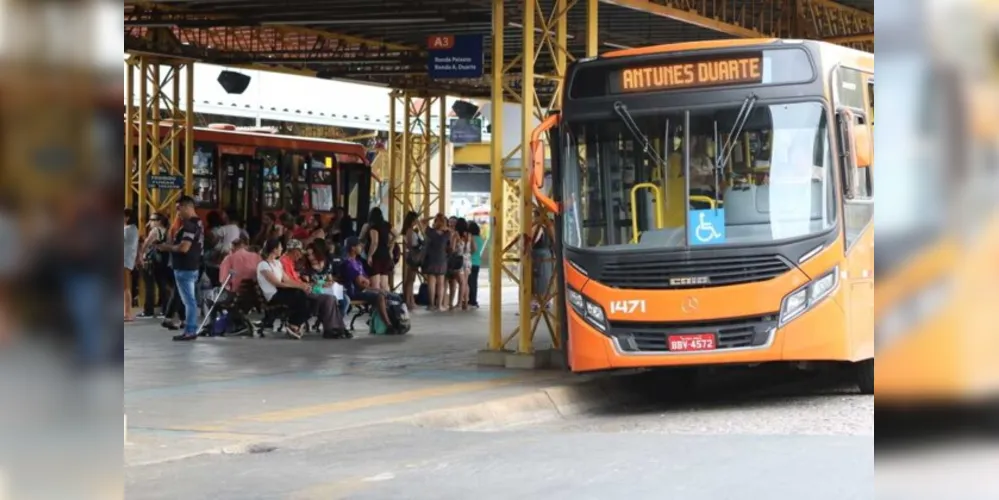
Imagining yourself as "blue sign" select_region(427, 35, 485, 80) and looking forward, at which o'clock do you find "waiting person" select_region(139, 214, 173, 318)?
The waiting person is roughly at 4 o'clock from the blue sign.

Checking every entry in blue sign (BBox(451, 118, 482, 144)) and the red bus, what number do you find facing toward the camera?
1

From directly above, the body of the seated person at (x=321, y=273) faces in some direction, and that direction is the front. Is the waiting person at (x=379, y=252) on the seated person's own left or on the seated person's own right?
on the seated person's own left

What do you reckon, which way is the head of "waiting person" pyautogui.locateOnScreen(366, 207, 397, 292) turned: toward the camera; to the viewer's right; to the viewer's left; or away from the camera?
away from the camera

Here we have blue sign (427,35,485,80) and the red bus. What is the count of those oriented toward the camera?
1

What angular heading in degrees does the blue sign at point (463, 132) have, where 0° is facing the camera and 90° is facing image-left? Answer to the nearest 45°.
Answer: approximately 0°
